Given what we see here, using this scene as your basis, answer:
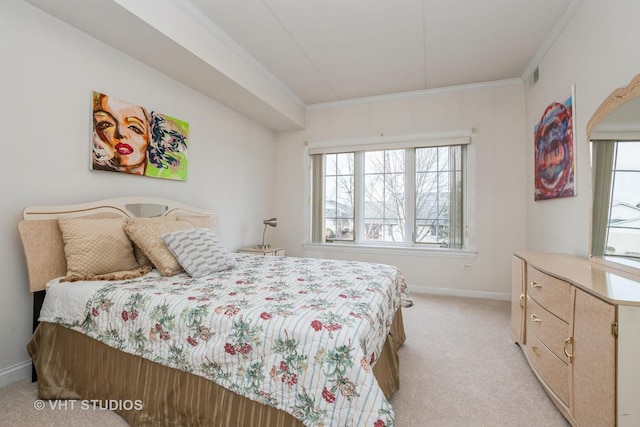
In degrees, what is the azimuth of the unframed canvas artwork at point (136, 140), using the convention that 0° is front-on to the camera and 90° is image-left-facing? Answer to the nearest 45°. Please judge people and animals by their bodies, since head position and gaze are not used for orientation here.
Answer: approximately 315°

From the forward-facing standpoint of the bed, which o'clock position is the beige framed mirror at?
The beige framed mirror is roughly at 11 o'clock from the bed.

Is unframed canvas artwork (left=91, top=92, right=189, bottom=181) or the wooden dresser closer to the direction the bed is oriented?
the wooden dresser

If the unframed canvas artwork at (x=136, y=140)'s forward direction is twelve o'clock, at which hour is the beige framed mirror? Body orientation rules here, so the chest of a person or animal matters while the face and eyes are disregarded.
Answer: The beige framed mirror is roughly at 12 o'clock from the unframed canvas artwork.

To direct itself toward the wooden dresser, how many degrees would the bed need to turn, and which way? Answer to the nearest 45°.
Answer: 0° — it already faces it

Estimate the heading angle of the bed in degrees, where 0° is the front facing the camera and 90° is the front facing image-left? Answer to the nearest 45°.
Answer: approximately 315°

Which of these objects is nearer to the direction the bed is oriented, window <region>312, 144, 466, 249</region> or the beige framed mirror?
the beige framed mirror

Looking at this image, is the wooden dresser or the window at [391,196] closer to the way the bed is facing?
the wooden dresser

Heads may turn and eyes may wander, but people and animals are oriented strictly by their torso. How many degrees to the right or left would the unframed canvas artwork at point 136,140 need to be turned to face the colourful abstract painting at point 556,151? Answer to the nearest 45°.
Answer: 0° — it already faces it
